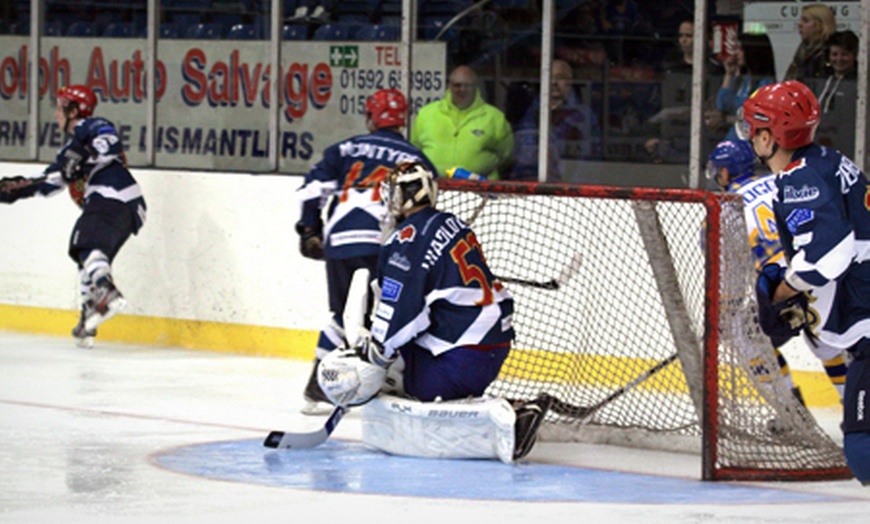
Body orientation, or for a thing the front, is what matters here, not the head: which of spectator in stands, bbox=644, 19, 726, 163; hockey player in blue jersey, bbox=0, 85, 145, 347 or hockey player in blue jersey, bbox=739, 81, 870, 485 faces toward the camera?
the spectator in stands

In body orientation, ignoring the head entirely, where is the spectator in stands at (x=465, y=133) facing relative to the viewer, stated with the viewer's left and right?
facing the viewer

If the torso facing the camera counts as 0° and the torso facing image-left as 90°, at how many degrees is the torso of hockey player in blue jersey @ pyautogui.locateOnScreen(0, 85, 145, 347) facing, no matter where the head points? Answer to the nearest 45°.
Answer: approximately 90°

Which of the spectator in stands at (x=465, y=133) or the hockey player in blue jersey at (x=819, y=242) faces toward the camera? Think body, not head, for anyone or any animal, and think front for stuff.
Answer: the spectator in stands

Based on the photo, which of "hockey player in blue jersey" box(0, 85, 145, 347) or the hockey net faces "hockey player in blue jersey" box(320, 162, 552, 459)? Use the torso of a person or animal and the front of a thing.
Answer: the hockey net

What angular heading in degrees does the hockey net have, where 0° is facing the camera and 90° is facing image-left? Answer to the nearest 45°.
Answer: approximately 45°

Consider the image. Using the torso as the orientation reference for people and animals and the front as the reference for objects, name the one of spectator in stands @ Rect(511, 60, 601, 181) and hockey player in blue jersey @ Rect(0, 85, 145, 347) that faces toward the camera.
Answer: the spectator in stands

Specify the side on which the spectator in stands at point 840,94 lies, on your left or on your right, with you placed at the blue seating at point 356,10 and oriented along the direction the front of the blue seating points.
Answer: on your left

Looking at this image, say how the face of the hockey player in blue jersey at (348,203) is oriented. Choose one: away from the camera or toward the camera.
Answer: away from the camera

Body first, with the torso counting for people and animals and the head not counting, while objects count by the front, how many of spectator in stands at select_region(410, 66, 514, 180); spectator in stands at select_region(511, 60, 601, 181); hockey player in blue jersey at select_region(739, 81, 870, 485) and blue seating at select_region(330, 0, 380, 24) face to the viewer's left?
1

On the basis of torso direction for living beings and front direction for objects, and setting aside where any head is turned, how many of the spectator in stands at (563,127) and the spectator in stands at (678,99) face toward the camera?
2

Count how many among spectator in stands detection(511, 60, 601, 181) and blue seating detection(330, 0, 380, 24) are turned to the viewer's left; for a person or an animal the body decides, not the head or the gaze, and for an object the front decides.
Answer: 0

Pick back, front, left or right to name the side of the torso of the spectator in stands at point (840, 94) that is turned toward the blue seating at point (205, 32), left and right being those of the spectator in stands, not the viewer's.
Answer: right

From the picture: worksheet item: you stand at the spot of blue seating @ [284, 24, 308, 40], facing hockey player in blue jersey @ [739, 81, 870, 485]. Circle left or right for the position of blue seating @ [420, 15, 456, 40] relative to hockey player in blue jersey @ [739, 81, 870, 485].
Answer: left

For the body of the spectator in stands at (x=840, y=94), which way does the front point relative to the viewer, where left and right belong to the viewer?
facing the viewer and to the left of the viewer

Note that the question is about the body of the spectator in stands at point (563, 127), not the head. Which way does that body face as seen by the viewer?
toward the camera

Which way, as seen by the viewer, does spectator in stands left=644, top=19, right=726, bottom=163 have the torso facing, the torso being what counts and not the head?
toward the camera

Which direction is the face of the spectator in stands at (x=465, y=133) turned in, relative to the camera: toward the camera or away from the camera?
toward the camera
